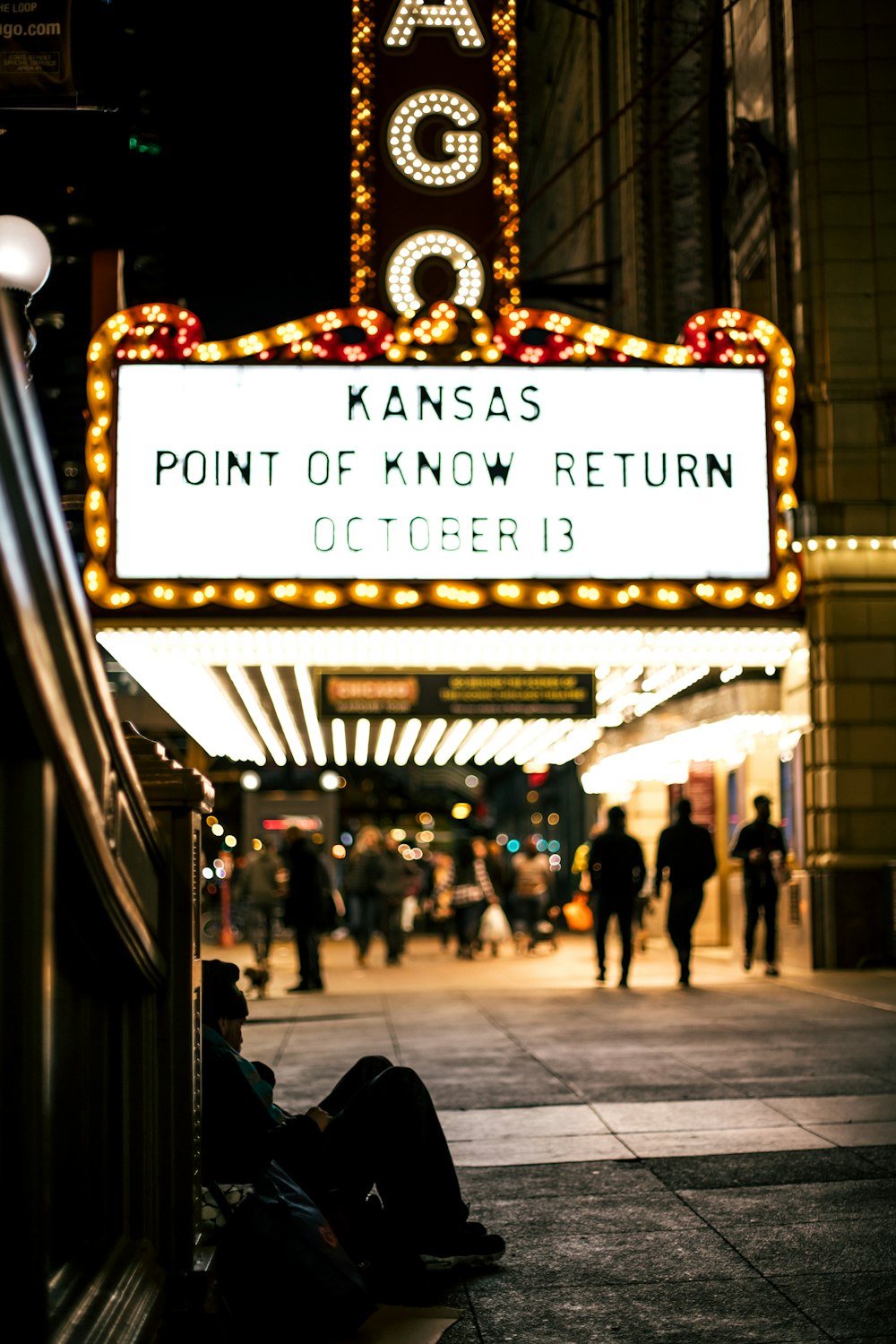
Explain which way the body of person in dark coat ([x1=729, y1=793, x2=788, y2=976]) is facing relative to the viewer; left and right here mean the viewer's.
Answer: facing the viewer

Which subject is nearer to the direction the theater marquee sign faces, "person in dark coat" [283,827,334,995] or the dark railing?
the dark railing

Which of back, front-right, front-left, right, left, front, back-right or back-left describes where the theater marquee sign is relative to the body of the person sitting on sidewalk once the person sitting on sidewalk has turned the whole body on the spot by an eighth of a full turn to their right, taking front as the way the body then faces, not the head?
back-left

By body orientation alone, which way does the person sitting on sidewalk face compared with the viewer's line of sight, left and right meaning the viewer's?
facing to the right of the viewer

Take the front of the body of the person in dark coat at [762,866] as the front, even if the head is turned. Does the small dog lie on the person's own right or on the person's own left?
on the person's own right

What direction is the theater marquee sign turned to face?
toward the camera
